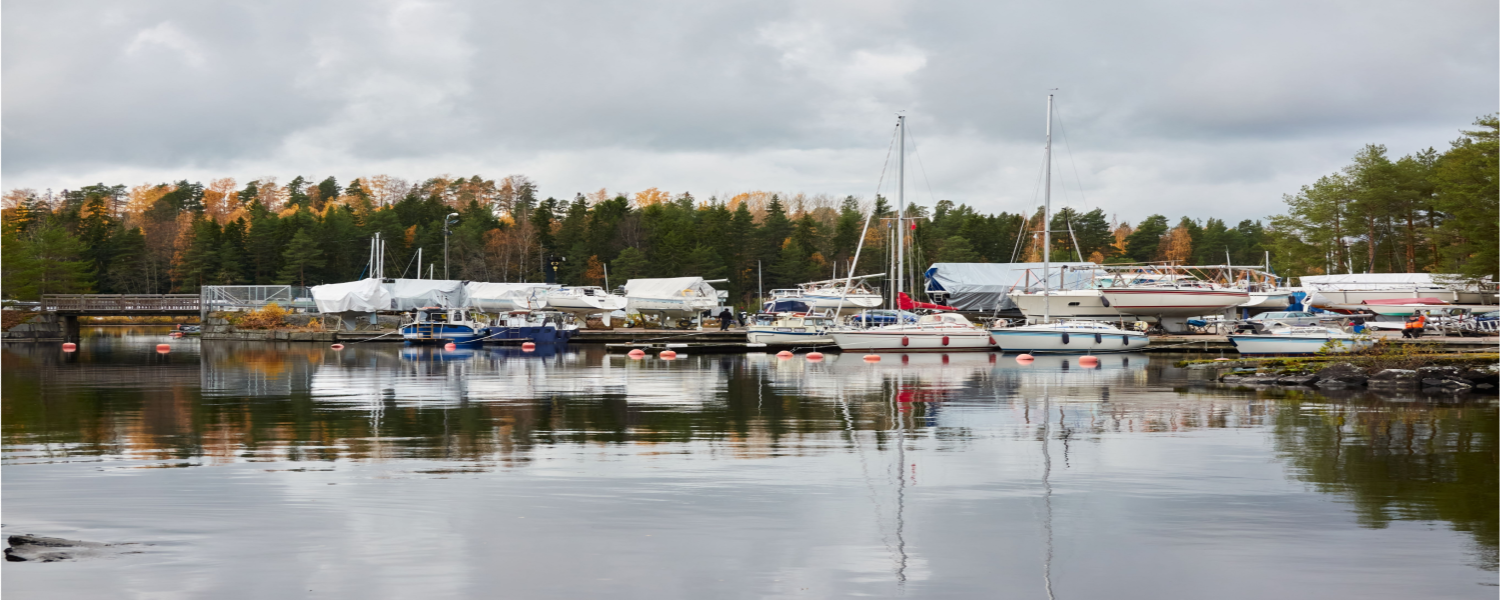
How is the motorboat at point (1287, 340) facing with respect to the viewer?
to the viewer's left
